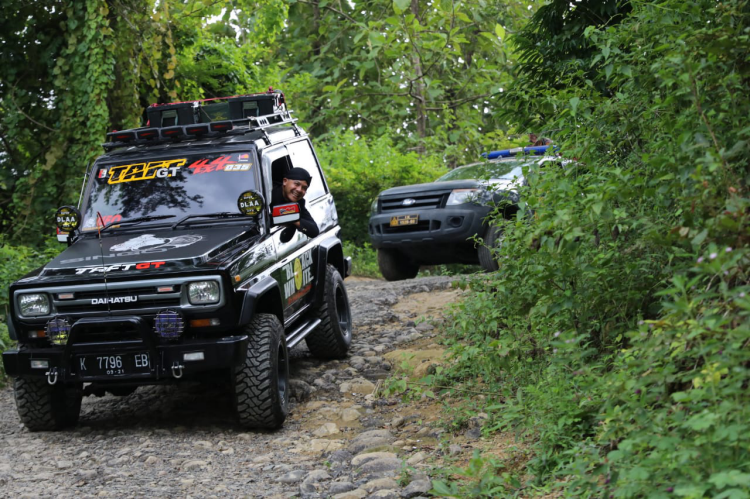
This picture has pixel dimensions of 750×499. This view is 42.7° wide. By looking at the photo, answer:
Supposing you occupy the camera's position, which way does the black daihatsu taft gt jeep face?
facing the viewer and to the left of the viewer

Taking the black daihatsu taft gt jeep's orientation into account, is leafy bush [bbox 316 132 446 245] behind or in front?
behind
